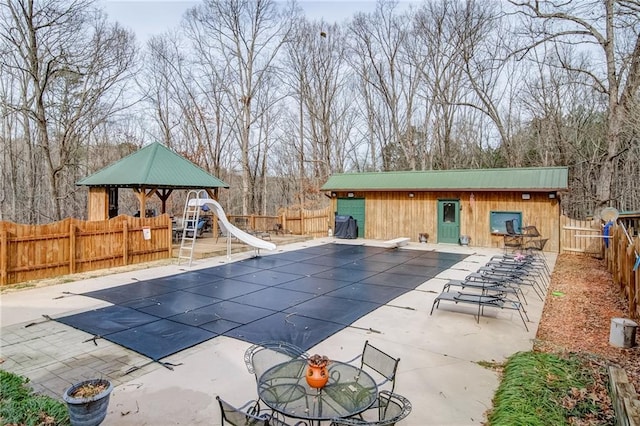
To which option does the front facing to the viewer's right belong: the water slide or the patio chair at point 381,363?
the water slide

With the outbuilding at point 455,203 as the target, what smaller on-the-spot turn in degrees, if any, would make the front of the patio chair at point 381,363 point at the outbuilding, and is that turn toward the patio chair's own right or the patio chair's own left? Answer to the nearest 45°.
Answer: approximately 135° to the patio chair's own right

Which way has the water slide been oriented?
to the viewer's right

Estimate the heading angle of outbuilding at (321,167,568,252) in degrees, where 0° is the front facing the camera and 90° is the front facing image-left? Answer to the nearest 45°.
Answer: approximately 0°

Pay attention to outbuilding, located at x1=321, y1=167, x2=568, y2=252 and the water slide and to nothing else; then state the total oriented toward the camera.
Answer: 1

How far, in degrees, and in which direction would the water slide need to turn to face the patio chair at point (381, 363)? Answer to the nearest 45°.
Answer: approximately 90° to its right

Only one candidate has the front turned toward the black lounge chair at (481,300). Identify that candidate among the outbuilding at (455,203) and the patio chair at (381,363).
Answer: the outbuilding

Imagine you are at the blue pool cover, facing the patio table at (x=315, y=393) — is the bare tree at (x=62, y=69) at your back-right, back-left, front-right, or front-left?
back-right
